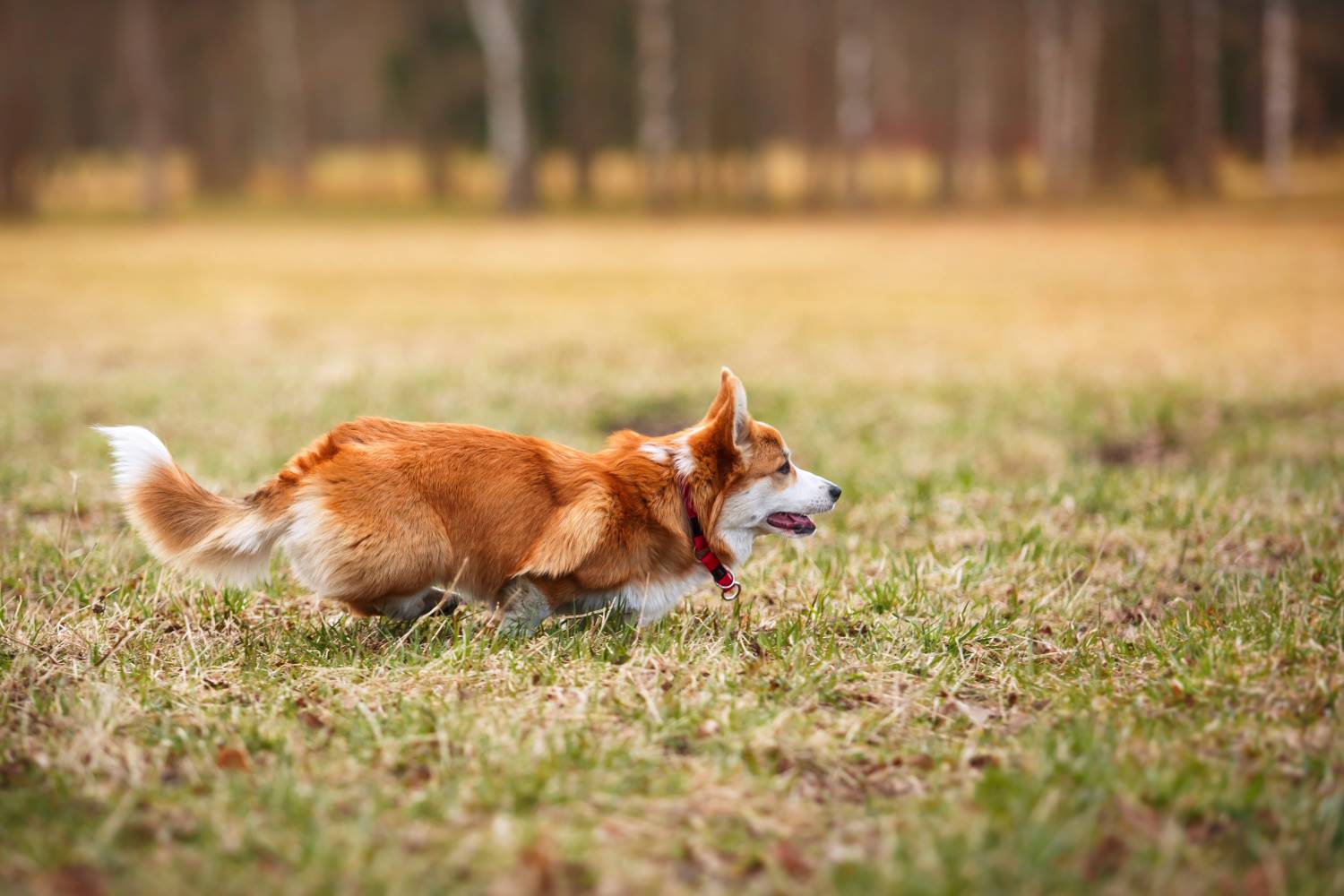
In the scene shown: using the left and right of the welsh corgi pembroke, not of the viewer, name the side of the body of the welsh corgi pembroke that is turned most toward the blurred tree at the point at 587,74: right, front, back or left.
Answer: left

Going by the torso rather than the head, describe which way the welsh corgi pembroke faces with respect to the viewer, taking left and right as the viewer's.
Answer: facing to the right of the viewer

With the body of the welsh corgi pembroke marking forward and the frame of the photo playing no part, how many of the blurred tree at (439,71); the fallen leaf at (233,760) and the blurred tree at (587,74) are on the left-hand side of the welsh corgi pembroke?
2

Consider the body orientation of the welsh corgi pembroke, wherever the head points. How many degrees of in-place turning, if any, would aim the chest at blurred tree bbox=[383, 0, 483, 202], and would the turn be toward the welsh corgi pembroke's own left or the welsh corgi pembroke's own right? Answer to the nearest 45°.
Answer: approximately 90° to the welsh corgi pembroke's own left

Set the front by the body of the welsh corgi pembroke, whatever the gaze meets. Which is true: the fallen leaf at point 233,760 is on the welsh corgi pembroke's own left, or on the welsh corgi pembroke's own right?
on the welsh corgi pembroke's own right
